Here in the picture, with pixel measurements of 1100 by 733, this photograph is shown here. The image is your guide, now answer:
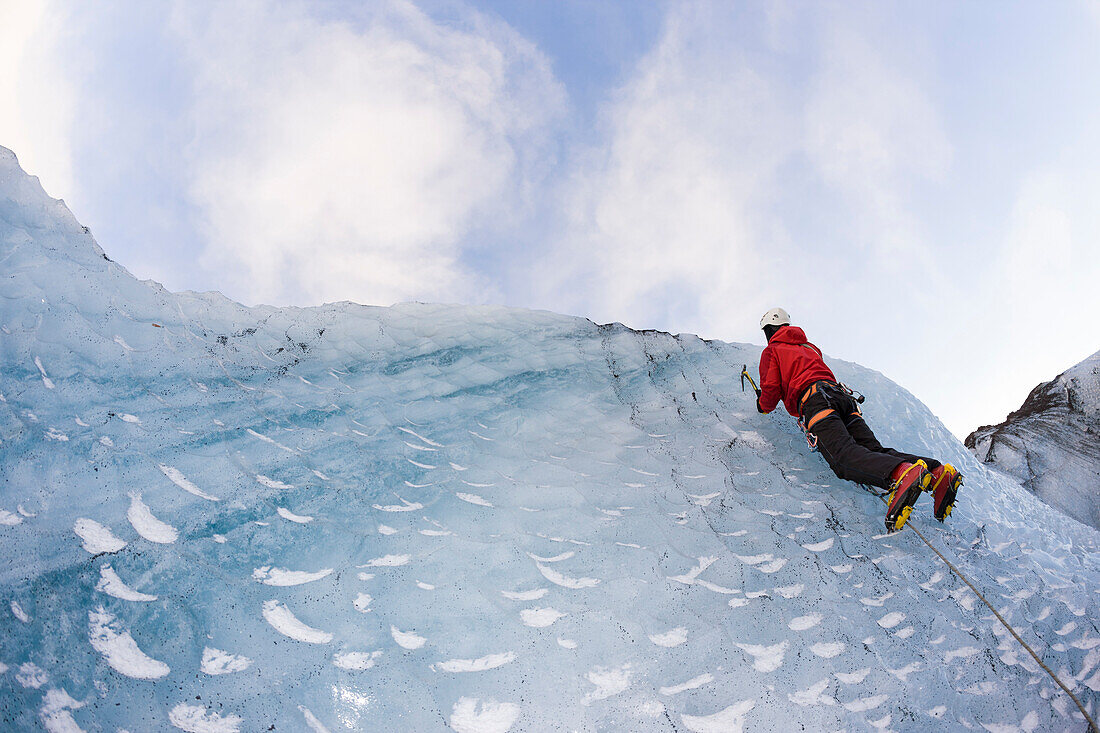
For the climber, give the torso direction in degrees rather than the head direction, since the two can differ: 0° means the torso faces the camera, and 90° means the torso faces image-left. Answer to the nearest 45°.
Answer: approximately 135°

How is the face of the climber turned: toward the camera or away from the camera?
away from the camera
